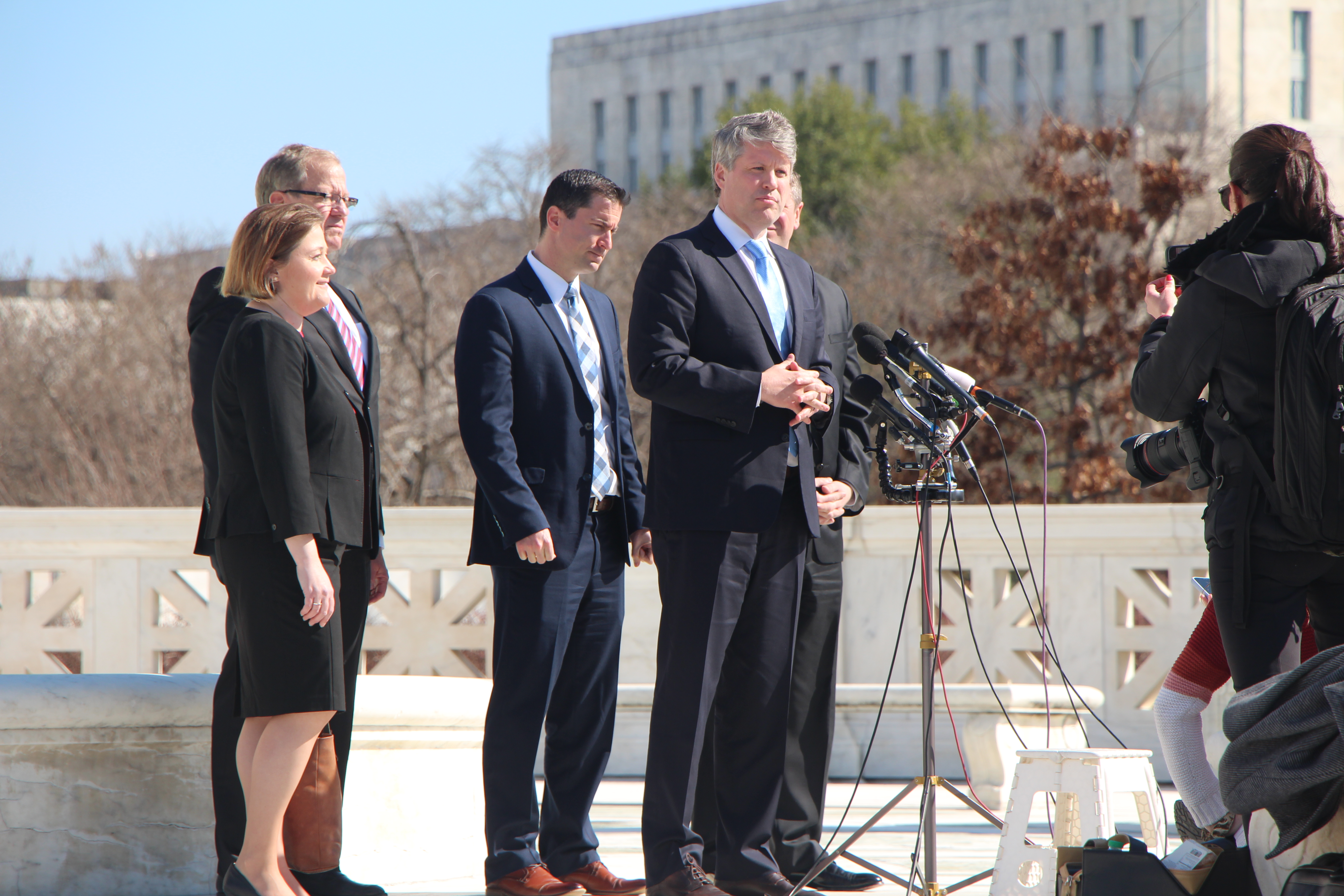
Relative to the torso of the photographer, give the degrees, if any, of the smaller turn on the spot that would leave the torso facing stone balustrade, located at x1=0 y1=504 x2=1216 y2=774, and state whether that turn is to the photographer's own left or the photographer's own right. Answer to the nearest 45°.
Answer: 0° — they already face it

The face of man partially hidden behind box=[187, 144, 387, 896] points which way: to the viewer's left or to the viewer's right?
to the viewer's right

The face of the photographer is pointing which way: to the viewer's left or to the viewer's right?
to the viewer's left

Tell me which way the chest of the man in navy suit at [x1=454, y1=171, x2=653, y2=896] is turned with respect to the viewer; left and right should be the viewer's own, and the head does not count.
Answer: facing the viewer and to the right of the viewer

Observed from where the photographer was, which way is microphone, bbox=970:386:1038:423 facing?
facing to the left of the viewer

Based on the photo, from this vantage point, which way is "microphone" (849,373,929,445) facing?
to the viewer's left

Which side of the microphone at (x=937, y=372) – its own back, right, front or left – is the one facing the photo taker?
left

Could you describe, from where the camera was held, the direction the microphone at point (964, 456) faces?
facing to the left of the viewer
